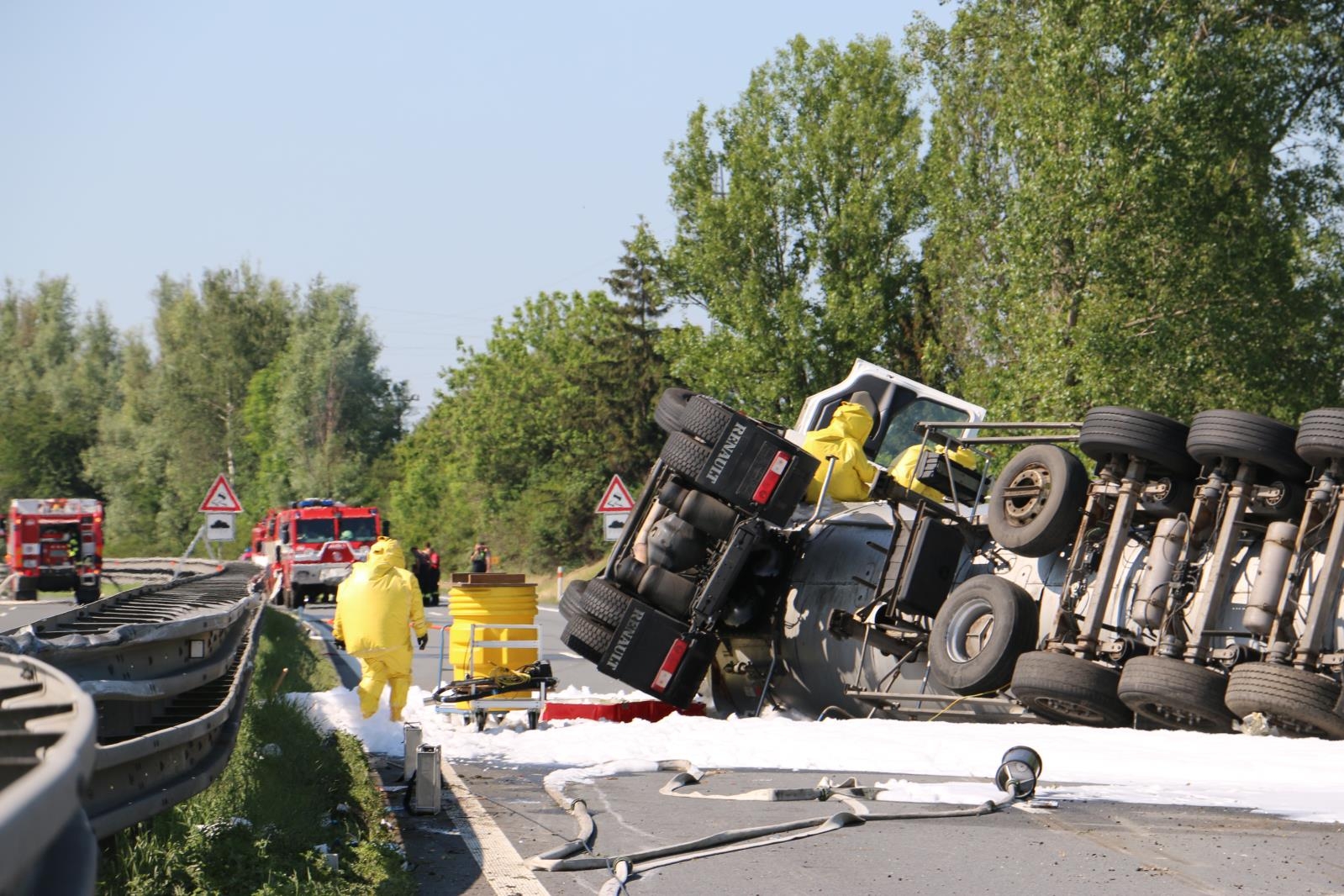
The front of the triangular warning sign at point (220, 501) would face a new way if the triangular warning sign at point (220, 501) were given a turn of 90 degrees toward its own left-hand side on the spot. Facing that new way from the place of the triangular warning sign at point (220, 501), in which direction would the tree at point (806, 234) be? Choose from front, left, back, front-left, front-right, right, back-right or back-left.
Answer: front-left

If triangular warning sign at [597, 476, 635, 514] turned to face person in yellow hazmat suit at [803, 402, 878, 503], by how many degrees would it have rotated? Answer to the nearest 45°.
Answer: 0° — it already faces them

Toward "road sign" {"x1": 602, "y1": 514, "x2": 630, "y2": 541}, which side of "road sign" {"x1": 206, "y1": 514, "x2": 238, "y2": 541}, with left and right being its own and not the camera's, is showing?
left

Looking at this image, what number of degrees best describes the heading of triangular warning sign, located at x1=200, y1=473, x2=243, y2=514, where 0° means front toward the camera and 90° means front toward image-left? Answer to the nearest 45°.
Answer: approximately 0°

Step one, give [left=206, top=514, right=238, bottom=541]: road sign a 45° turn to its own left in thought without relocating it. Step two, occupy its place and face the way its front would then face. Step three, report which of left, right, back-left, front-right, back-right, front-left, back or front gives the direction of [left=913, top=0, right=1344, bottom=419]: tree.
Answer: front-left

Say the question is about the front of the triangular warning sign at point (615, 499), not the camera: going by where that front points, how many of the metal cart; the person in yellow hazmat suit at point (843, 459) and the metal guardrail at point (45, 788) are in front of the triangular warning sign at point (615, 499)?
3

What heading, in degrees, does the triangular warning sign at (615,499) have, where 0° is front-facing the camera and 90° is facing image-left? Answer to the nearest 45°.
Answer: approximately 0°

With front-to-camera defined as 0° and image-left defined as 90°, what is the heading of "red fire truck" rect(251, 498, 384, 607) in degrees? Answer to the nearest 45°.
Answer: approximately 315°
